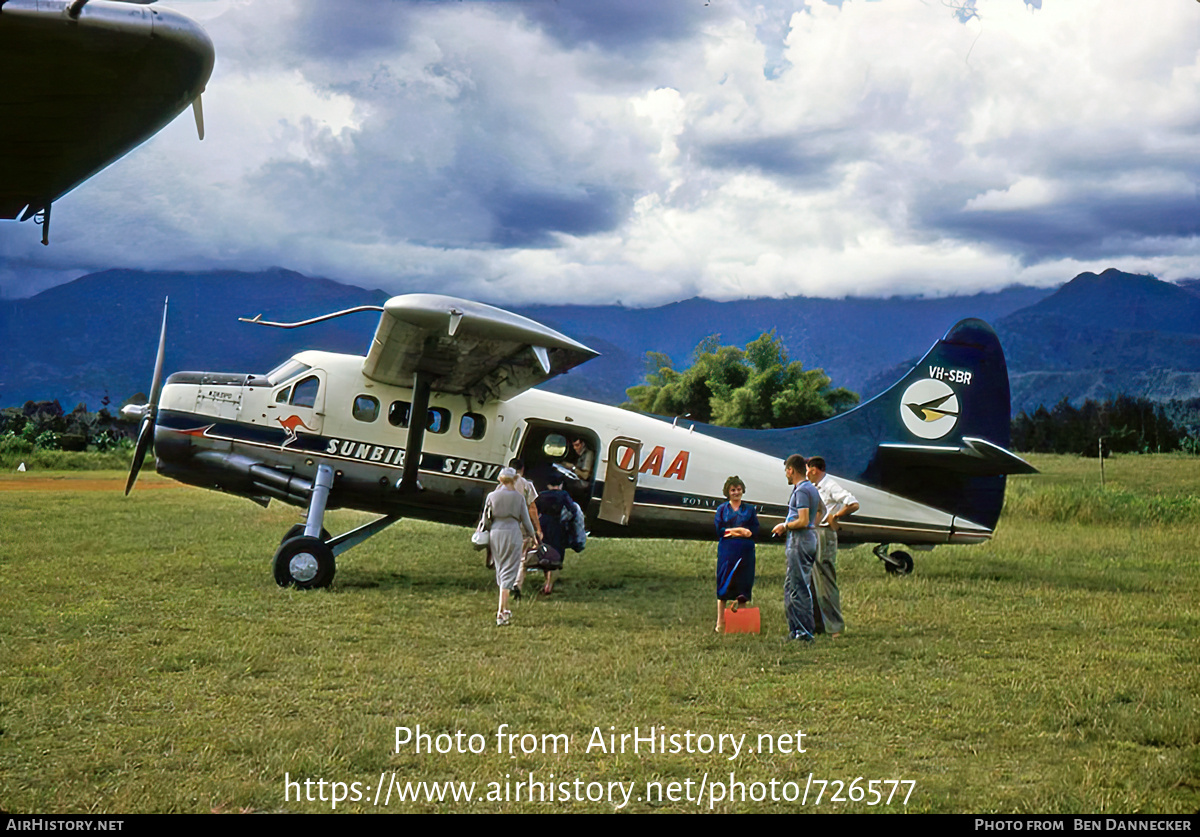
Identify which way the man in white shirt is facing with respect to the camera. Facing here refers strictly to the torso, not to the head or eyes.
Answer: to the viewer's left

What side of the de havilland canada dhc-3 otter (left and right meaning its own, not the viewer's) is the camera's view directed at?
left

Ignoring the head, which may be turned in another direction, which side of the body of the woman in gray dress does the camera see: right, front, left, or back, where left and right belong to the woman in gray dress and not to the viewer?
back

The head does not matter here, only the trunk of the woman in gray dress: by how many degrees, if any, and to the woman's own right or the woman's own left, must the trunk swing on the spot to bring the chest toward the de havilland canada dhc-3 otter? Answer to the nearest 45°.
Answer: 0° — they already face it

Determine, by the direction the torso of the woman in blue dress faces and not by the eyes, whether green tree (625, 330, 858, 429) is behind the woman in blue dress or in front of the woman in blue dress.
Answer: behind

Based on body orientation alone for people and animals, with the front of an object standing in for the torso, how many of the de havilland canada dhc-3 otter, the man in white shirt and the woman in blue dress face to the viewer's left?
2

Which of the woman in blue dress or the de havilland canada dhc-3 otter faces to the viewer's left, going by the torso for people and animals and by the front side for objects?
the de havilland canada dhc-3 otter

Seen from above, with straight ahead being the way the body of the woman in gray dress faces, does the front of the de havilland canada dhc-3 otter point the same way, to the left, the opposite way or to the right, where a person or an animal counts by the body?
to the left

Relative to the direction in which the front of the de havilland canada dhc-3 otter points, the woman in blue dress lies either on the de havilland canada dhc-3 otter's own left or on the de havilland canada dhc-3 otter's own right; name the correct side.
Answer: on the de havilland canada dhc-3 otter's own left

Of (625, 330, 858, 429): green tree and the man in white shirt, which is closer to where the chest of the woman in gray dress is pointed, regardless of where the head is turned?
the green tree

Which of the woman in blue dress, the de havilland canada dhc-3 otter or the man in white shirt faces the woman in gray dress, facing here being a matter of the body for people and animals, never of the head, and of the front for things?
the man in white shirt

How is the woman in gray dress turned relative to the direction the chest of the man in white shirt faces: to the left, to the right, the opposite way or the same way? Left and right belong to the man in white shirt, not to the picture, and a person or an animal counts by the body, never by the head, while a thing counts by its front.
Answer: to the right

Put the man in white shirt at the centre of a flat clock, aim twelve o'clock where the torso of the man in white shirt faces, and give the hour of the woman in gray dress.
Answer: The woman in gray dress is roughly at 12 o'clock from the man in white shirt.
